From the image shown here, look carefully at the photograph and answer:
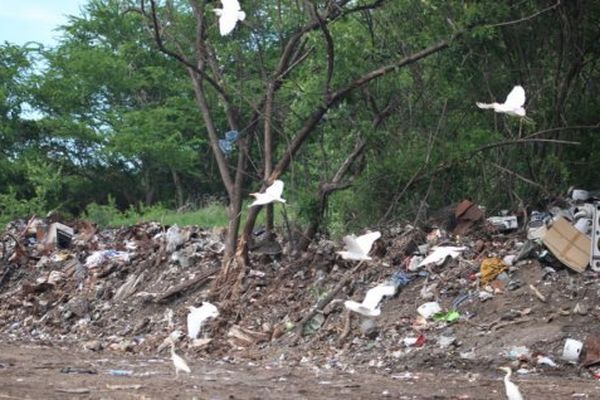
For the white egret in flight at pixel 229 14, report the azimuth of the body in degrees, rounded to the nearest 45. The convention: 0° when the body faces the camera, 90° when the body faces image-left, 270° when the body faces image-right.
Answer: approximately 90°

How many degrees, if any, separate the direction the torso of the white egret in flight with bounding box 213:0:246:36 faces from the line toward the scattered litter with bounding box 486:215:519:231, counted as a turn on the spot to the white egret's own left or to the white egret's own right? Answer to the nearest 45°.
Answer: approximately 180°

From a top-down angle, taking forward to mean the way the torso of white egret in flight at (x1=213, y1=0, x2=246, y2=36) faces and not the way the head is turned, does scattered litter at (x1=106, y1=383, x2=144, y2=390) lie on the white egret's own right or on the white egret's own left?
on the white egret's own left

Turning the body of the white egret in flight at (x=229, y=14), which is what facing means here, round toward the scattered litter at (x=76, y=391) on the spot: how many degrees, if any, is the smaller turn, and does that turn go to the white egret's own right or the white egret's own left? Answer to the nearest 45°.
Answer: approximately 45° to the white egret's own left
